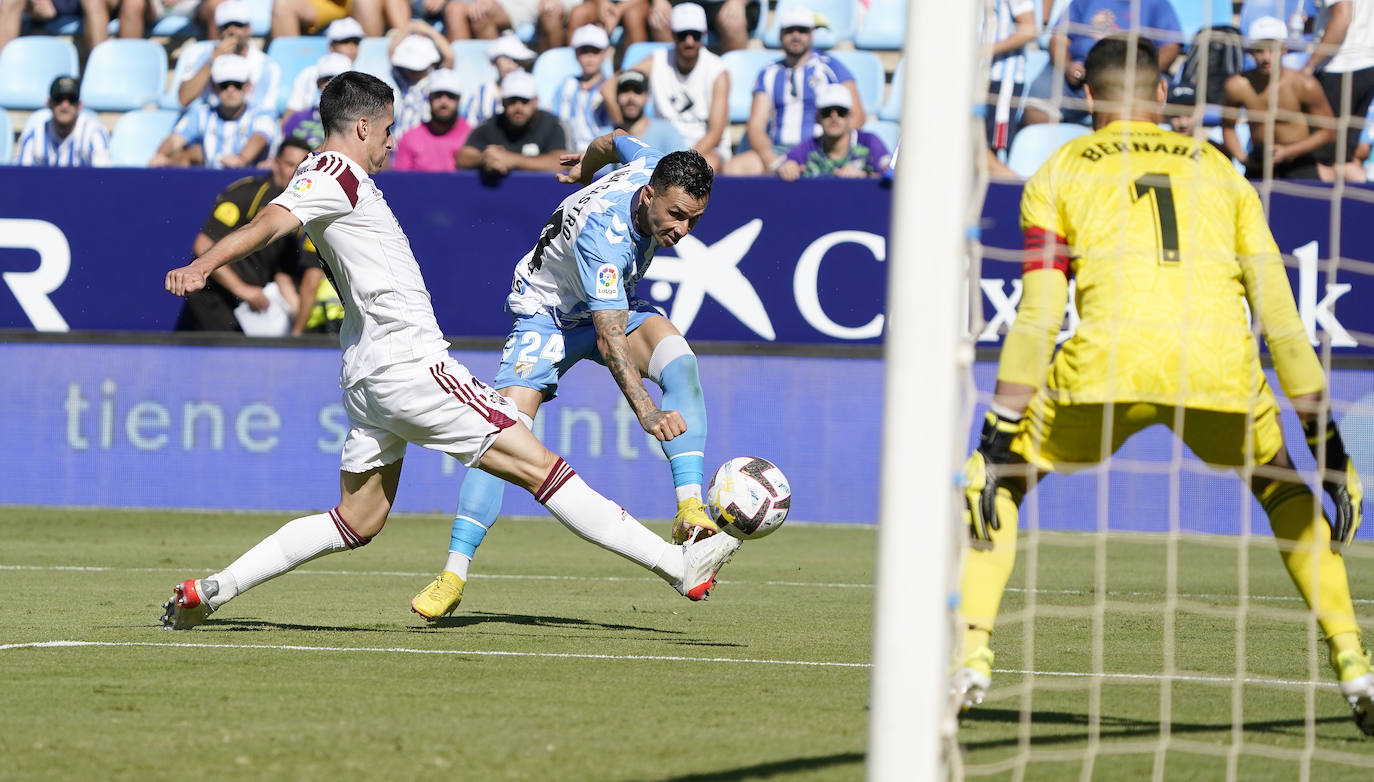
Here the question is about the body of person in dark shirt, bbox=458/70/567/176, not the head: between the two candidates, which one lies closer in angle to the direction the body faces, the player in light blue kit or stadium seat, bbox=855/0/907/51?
the player in light blue kit

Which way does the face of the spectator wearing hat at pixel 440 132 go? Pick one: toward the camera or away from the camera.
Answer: toward the camera

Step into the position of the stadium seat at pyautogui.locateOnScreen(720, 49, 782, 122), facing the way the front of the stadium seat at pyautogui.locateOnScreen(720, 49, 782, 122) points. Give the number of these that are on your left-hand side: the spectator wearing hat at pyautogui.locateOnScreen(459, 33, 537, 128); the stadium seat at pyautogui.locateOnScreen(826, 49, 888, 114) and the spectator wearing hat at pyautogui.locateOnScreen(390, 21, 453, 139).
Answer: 1

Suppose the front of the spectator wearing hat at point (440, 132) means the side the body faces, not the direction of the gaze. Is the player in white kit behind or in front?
in front

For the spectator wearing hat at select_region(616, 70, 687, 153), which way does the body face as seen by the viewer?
toward the camera

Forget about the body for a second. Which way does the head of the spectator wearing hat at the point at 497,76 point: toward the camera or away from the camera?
toward the camera

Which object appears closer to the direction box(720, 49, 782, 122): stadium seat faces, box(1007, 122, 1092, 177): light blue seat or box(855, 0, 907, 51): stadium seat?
the light blue seat

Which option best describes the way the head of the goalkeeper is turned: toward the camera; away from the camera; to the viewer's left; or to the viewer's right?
away from the camera

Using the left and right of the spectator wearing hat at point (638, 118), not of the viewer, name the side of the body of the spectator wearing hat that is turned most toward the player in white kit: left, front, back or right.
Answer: front

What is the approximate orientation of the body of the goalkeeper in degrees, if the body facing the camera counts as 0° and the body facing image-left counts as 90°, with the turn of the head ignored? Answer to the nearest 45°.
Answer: approximately 180°

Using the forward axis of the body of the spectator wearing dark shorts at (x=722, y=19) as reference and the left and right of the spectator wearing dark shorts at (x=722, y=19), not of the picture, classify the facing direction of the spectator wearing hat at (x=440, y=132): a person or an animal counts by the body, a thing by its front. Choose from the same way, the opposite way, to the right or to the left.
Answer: the same way

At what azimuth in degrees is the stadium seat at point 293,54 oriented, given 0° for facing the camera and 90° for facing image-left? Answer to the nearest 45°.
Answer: approximately 0°

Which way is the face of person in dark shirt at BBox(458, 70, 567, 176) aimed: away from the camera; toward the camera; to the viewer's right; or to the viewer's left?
toward the camera

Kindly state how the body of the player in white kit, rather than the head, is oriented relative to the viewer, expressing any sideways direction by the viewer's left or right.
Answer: facing to the right of the viewer

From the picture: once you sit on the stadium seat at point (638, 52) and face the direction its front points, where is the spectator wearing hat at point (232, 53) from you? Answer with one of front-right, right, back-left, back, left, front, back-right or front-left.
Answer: right

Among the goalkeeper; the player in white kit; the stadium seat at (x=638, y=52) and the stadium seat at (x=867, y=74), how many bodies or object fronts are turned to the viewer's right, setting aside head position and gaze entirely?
1

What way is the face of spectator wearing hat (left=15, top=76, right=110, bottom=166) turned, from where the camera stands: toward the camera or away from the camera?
toward the camera

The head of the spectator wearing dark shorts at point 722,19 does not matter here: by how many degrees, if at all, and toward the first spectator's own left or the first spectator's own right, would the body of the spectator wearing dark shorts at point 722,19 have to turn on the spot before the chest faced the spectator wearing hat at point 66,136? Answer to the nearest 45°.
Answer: approximately 90° to the first spectator's own right

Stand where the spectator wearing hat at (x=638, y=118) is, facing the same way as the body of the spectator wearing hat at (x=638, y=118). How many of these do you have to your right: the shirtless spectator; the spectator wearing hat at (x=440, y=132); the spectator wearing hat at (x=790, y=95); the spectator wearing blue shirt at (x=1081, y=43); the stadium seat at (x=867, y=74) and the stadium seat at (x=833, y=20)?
1

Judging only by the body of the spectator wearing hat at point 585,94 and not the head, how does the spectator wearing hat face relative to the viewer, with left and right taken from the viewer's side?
facing the viewer

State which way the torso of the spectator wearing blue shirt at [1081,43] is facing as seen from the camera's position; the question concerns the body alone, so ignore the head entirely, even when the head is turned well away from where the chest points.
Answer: toward the camera

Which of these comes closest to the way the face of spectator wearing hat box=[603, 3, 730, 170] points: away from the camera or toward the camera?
toward the camera

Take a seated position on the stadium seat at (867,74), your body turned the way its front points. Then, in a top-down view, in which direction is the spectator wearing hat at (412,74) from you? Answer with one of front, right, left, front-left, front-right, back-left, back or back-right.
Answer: right

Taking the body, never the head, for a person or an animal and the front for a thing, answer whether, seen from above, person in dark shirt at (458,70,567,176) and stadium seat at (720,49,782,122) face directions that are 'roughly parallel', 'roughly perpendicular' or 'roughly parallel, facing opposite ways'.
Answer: roughly parallel
